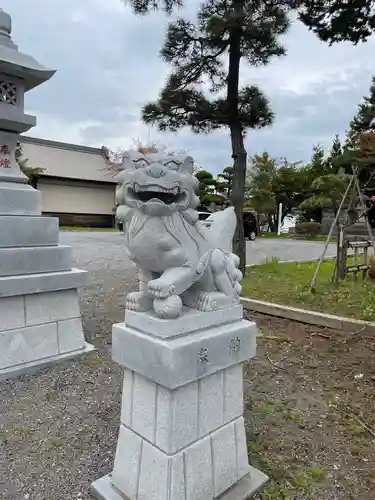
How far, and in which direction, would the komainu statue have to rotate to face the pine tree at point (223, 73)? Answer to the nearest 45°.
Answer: approximately 135° to its right

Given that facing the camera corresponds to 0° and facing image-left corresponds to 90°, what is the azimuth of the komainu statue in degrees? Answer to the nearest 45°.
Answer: approximately 45°

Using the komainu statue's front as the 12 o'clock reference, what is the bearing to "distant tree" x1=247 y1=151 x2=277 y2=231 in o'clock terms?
The distant tree is roughly at 5 o'clock from the komainu statue.

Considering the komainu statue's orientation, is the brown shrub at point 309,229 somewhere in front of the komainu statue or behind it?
behind

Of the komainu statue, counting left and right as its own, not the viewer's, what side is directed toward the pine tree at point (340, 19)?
back

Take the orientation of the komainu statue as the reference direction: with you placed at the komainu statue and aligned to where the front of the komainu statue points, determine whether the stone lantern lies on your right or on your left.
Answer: on your right

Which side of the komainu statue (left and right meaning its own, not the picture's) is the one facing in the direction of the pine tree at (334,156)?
back

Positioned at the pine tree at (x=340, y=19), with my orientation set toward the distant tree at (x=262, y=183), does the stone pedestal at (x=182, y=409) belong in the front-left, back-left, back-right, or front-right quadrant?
back-left

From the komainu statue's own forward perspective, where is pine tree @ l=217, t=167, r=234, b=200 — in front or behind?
behind
